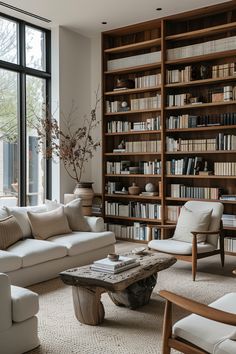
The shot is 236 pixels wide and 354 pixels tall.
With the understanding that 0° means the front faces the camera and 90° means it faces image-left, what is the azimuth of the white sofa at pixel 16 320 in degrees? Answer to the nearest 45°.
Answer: approximately 225°

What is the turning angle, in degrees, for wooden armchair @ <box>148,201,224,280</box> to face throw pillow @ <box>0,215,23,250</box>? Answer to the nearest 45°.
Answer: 0° — it already faces it

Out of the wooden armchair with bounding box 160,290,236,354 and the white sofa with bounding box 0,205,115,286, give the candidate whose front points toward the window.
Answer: the wooden armchair

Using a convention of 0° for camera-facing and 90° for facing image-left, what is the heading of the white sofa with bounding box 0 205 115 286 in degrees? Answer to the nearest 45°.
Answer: approximately 315°

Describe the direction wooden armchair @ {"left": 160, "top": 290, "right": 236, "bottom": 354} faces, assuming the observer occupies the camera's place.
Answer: facing away from the viewer and to the left of the viewer

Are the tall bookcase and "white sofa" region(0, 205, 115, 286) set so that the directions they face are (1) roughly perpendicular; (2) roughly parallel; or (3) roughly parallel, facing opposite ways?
roughly perpendicular
